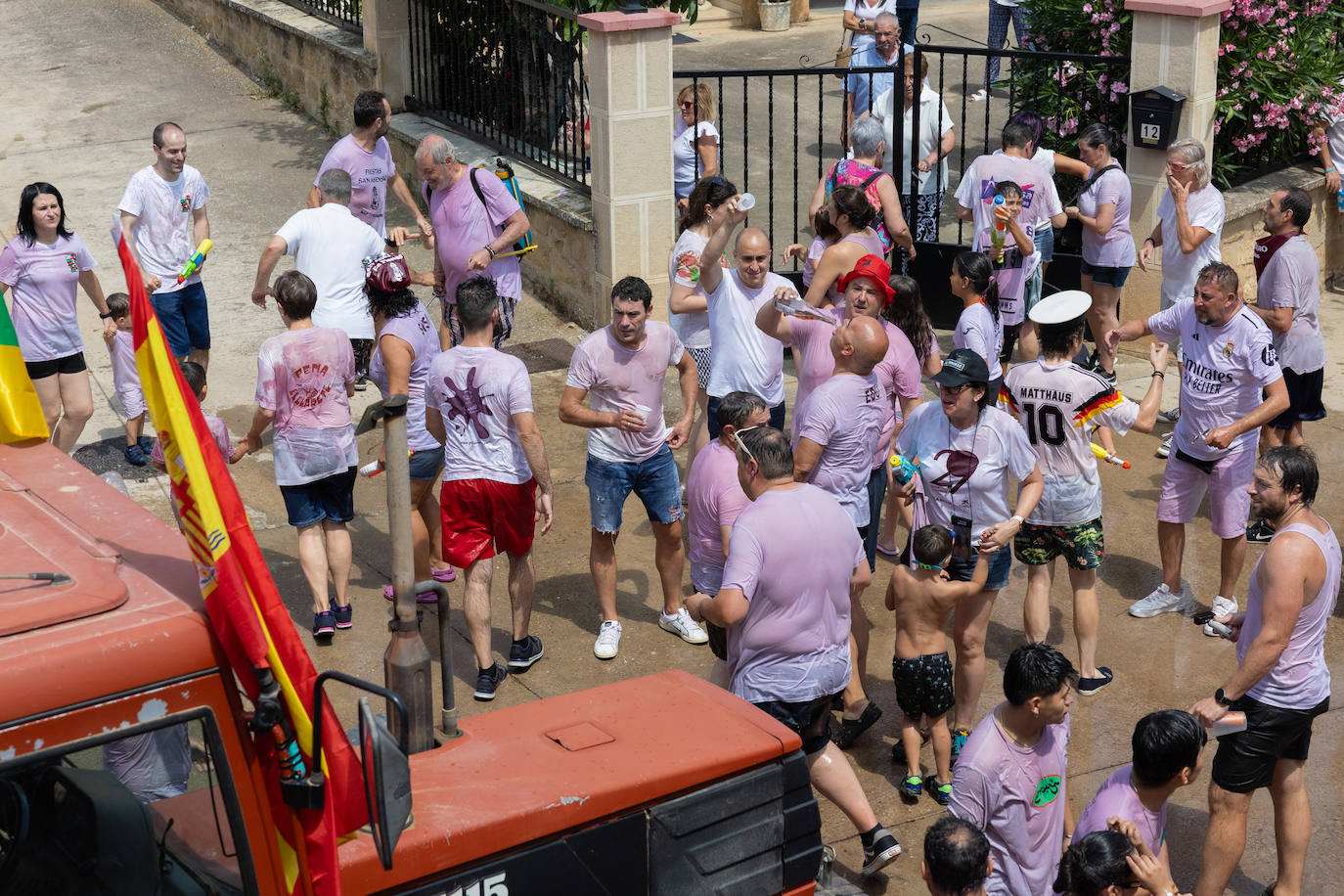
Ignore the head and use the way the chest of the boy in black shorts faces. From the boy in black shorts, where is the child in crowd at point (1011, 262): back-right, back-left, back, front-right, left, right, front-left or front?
front

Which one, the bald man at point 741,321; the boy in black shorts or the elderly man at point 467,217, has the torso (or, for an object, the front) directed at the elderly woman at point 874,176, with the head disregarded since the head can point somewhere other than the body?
the boy in black shorts

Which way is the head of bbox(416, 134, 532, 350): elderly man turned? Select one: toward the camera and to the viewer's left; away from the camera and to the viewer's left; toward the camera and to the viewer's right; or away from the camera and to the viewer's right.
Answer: toward the camera and to the viewer's left

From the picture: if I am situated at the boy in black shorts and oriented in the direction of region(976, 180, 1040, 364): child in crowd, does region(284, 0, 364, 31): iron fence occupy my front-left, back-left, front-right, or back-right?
front-left

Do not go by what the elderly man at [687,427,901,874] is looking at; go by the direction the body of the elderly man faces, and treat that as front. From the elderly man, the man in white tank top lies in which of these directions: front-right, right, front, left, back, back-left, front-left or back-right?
back-right

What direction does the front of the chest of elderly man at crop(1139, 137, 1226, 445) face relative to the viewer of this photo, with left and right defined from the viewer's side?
facing the viewer and to the left of the viewer

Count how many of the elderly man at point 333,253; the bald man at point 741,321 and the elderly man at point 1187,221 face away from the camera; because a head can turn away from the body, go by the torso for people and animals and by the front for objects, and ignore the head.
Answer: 1

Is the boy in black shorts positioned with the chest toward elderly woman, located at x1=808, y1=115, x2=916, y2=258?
yes

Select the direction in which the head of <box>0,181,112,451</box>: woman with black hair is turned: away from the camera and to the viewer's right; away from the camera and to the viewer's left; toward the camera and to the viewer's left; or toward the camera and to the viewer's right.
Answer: toward the camera and to the viewer's right

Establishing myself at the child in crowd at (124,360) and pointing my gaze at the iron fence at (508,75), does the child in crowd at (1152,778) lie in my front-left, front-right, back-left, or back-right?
back-right
